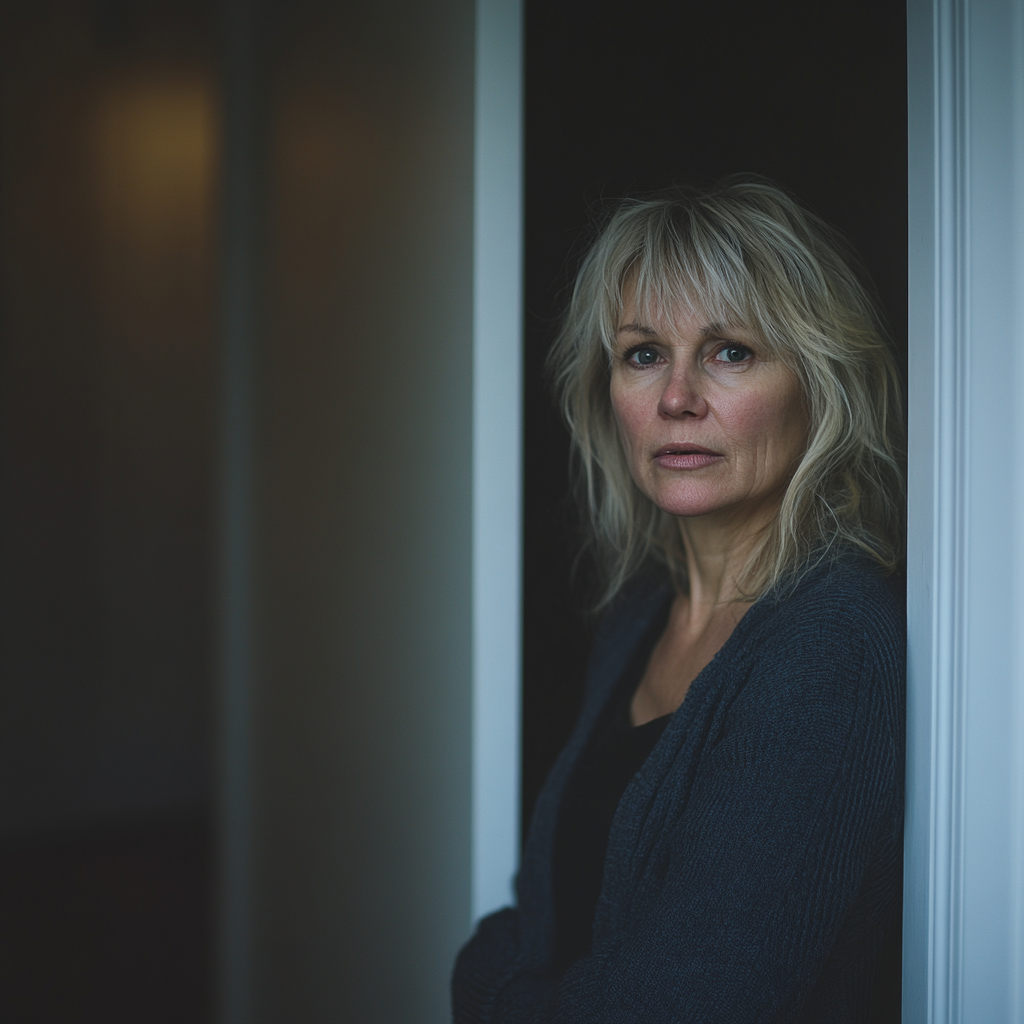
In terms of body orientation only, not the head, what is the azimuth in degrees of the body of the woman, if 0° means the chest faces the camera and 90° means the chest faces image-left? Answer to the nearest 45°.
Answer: approximately 45°
